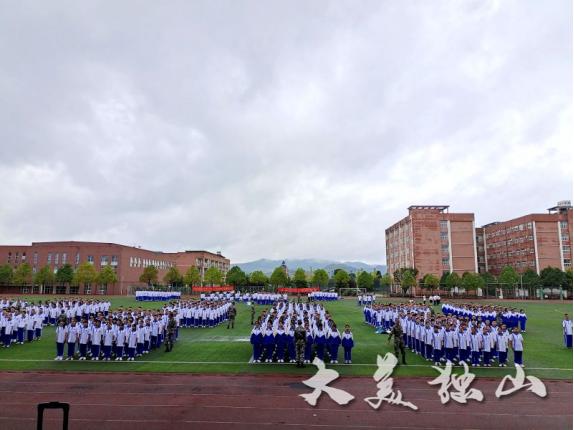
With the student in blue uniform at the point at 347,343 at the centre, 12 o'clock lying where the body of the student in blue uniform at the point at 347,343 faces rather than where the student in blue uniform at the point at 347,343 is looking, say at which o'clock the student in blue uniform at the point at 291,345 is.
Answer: the student in blue uniform at the point at 291,345 is roughly at 3 o'clock from the student in blue uniform at the point at 347,343.

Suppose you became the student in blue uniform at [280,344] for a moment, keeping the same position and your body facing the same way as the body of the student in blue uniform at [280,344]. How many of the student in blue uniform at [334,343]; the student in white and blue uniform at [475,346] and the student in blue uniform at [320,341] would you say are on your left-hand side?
3

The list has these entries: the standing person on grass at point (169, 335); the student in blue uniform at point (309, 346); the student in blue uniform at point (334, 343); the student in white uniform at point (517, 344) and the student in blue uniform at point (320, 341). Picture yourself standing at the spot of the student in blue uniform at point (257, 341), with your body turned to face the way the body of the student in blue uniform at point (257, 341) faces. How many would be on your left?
4

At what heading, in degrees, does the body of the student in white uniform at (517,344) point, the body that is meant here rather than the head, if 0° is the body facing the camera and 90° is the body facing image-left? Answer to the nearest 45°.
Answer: approximately 0°

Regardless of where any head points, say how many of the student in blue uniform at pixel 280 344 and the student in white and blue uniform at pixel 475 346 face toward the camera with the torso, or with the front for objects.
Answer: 2

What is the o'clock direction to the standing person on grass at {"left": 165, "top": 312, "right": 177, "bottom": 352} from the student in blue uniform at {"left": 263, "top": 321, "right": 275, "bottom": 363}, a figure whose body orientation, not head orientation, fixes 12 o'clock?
The standing person on grass is roughly at 4 o'clock from the student in blue uniform.

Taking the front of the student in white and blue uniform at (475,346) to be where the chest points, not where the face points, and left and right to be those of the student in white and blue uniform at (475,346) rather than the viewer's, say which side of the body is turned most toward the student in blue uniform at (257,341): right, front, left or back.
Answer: right
